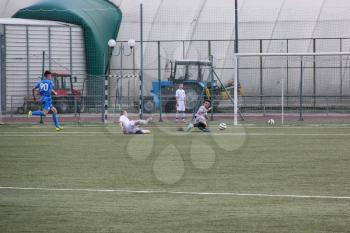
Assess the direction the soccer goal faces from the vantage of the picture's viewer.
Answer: facing the viewer

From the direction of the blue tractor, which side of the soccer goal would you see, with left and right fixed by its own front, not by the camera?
right

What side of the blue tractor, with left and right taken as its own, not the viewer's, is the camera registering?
left

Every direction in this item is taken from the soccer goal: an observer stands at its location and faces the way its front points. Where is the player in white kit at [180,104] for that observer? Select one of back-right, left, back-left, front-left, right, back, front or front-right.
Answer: front-right

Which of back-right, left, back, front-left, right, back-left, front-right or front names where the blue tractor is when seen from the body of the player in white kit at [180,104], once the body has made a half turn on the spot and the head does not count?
front

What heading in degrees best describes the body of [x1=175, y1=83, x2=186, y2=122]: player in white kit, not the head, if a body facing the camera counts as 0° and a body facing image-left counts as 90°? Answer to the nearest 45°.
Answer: approximately 0°
